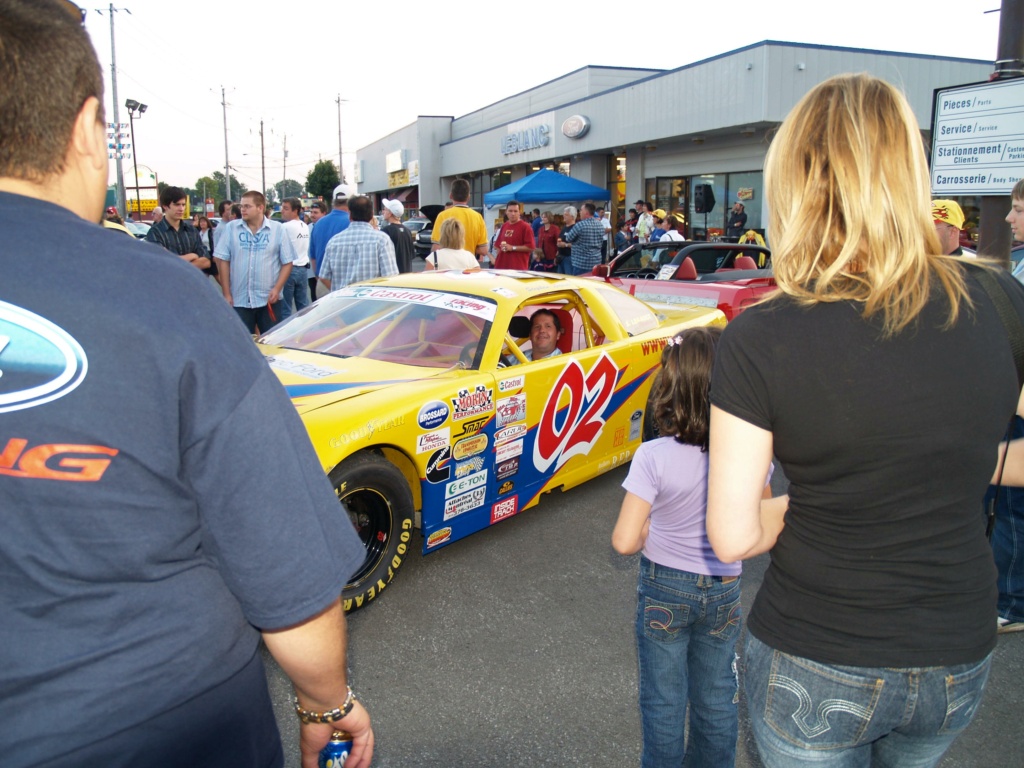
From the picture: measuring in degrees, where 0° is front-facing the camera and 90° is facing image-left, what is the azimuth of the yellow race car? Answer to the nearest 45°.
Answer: approximately 45°

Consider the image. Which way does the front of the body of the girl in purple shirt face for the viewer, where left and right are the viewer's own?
facing away from the viewer

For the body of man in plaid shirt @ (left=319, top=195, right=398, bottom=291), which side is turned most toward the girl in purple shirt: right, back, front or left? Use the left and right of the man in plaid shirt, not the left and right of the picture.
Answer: back

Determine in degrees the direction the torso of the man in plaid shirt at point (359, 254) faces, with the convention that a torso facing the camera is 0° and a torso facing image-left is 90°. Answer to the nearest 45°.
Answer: approximately 180°

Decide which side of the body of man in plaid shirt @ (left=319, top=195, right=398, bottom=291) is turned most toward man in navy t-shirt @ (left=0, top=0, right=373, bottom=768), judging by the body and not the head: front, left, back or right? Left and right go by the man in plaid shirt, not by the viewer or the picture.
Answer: back

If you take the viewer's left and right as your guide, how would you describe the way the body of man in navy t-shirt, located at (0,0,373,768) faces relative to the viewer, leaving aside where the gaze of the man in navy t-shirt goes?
facing away from the viewer and to the right of the viewer

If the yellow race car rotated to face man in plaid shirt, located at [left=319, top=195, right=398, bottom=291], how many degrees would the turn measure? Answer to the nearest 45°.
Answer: approximately 135° to its right

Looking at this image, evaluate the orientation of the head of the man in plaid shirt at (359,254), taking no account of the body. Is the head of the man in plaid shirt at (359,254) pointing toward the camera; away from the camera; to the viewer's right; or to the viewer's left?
away from the camera

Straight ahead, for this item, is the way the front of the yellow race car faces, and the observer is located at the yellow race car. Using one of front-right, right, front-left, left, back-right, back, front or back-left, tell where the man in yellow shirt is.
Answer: back-right

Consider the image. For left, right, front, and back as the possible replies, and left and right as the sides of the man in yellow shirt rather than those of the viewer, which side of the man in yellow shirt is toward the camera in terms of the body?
back

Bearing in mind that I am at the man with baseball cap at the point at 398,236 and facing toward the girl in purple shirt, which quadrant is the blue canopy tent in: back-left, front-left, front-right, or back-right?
back-left

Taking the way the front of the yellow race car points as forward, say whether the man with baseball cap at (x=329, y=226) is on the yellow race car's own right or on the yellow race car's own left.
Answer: on the yellow race car's own right

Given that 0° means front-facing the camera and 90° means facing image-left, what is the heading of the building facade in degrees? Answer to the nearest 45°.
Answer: approximately 45°
